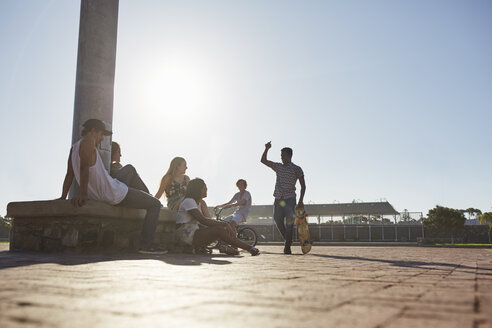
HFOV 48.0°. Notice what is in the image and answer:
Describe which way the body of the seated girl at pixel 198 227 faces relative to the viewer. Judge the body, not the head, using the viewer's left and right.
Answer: facing to the right of the viewer

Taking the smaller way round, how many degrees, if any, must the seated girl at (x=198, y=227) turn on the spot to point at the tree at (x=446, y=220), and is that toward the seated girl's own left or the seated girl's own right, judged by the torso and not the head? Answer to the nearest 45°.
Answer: approximately 45° to the seated girl's own left

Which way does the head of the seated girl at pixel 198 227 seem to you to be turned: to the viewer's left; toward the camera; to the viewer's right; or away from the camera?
to the viewer's right

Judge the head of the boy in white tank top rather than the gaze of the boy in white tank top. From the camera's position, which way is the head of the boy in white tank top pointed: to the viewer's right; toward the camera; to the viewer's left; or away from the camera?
to the viewer's right

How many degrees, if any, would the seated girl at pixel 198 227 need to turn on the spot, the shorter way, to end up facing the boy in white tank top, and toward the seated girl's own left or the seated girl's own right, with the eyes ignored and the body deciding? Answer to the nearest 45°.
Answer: approximately 135° to the seated girl's own right

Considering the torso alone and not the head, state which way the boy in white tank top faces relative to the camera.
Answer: to the viewer's right

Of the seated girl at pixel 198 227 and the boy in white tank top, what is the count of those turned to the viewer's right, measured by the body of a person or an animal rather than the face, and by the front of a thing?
2

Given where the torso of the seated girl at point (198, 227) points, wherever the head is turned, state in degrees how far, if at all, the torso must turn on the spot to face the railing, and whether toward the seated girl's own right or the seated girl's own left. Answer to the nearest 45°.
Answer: approximately 90° to the seated girl's own left
